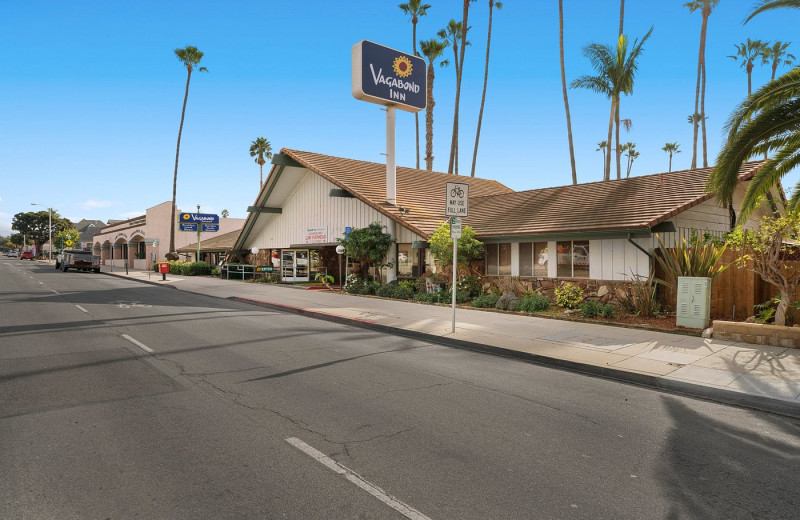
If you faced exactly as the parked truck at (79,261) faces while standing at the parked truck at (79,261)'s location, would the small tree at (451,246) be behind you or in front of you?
behind

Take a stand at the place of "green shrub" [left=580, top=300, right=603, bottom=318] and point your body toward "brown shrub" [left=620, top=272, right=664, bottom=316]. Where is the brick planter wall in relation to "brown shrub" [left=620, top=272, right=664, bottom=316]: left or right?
right

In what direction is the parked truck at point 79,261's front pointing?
away from the camera

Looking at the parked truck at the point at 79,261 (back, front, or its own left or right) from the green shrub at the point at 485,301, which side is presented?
back

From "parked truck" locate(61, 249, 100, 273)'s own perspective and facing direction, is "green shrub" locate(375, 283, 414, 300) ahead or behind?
behind

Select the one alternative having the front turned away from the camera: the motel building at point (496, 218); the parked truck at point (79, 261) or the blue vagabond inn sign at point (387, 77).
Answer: the parked truck

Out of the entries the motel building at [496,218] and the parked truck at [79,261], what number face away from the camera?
1

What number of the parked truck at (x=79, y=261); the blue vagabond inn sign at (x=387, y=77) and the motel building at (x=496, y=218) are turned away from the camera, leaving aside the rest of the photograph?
1

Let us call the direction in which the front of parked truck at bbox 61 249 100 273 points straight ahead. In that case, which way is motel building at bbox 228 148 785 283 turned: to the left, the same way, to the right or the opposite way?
to the left

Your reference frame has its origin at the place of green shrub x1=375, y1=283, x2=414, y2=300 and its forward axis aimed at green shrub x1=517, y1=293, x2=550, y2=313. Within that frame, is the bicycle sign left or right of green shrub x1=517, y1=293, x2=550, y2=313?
right

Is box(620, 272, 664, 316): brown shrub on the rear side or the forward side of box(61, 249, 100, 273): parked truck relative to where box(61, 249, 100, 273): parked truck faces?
on the rear side

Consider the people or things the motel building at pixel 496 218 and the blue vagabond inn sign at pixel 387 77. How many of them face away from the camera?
0

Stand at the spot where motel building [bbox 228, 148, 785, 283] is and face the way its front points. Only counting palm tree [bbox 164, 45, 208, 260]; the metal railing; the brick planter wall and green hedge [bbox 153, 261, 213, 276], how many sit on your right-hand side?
3

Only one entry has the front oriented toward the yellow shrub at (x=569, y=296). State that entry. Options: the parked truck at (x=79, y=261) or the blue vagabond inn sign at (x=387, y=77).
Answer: the blue vagabond inn sign

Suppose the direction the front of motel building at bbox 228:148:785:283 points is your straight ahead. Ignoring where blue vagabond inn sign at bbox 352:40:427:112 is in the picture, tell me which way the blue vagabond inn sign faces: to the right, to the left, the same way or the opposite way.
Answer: to the left

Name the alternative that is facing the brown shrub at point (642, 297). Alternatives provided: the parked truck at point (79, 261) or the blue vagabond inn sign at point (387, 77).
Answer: the blue vagabond inn sign

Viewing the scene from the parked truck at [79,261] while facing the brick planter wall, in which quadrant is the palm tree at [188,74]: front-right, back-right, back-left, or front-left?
front-left

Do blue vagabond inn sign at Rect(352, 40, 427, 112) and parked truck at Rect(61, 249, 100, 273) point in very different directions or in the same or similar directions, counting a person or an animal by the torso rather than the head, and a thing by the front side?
very different directions
